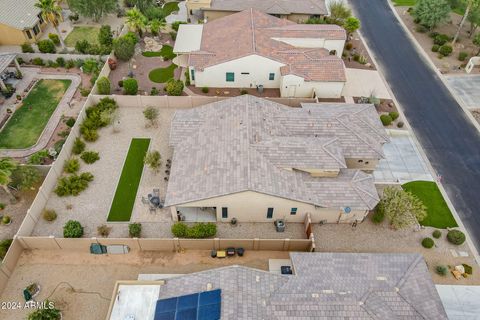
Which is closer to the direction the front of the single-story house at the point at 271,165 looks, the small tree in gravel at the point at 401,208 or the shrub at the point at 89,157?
the small tree in gravel

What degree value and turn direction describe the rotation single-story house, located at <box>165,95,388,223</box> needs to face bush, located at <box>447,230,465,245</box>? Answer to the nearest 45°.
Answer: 0° — it already faces it

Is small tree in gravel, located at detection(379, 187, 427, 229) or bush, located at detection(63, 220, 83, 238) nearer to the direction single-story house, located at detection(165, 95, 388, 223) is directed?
the small tree in gravel

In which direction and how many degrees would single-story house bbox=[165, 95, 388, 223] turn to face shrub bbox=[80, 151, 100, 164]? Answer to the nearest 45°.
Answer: approximately 180°

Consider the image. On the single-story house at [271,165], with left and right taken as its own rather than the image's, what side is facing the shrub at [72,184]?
back

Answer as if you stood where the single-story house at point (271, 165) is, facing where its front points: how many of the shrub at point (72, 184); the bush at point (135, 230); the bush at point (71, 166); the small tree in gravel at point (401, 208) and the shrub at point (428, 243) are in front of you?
2

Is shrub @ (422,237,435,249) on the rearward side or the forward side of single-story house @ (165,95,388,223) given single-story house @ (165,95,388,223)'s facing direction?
on the forward side

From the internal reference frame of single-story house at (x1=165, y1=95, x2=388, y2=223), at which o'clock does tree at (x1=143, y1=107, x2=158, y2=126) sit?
The tree is roughly at 7 o'clock from the single-story house.

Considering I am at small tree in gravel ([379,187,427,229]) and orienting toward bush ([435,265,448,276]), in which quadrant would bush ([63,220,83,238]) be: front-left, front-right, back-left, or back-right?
back-right

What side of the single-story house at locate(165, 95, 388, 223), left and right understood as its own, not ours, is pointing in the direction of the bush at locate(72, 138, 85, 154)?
back

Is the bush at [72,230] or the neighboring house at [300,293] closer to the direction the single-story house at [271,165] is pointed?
the neighboring house

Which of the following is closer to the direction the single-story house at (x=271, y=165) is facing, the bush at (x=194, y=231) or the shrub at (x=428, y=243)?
the shrub

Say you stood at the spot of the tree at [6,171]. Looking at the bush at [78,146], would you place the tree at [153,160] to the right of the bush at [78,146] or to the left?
right

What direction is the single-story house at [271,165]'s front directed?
to the viewer's right

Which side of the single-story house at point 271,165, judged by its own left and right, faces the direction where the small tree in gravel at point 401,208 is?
front

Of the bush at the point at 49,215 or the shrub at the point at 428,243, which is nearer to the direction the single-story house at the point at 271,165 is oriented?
the shrub
